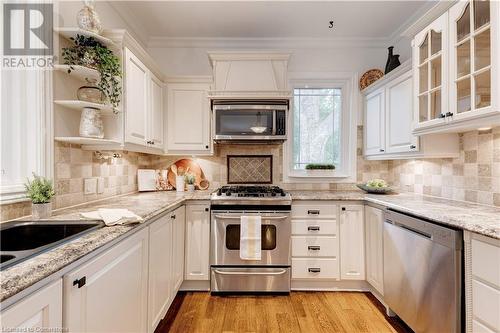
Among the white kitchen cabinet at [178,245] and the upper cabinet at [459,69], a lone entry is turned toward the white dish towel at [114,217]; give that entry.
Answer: the upper cabinet

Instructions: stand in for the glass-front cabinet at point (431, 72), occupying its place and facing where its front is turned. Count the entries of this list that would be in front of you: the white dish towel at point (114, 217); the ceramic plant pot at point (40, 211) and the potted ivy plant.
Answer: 3

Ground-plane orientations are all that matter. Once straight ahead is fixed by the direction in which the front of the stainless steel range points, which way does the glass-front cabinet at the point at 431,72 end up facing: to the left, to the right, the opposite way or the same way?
to the right

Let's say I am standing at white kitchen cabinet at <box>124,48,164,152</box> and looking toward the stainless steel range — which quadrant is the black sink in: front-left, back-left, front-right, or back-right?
back-right

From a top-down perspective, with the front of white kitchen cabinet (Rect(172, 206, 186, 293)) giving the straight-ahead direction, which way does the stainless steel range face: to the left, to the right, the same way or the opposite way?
to the right

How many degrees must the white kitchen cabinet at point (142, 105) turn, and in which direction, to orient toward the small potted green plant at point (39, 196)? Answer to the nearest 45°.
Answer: approximately 90° to its right

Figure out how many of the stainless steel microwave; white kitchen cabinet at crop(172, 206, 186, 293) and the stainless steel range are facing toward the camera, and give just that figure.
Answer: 2

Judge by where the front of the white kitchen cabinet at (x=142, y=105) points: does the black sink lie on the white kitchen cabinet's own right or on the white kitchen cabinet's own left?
on the white kitchen cabinet's own right

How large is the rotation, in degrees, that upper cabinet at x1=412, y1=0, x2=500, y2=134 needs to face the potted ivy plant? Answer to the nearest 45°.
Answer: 0° — it already faces it

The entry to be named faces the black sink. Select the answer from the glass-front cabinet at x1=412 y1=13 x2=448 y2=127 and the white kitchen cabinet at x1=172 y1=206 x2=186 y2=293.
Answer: the glass-front cabinet

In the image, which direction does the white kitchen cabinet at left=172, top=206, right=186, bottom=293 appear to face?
to the viewer's right

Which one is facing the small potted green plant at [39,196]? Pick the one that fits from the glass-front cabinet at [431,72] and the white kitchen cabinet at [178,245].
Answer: the glass-front cabinet

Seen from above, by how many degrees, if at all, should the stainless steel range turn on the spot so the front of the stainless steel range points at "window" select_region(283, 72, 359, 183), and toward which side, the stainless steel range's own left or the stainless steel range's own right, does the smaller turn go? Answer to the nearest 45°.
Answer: approximately 135° to the stainless steel range's own left
